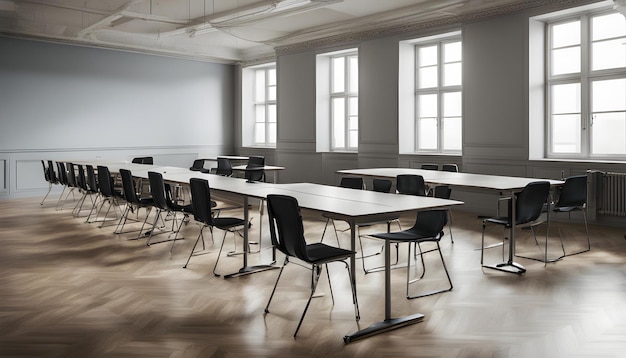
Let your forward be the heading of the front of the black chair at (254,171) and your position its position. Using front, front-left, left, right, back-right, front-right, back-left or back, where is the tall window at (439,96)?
right

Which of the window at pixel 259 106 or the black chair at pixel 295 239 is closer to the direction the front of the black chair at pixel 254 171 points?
the black chair

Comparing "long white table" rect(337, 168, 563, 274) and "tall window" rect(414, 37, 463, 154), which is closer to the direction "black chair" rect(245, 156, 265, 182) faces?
the long white table

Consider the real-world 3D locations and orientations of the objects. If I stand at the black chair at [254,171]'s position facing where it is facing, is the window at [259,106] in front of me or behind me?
behind

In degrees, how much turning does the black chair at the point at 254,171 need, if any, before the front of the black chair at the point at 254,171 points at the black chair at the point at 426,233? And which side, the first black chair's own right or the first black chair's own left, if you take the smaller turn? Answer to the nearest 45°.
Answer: approximately 45° to the first black chair's own left

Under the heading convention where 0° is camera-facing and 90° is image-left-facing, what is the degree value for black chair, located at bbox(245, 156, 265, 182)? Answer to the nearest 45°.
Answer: approximately 45°

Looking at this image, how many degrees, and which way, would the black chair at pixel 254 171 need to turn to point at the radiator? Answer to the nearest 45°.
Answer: approximately 90° to its left

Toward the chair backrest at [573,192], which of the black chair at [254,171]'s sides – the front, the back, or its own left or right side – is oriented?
left
